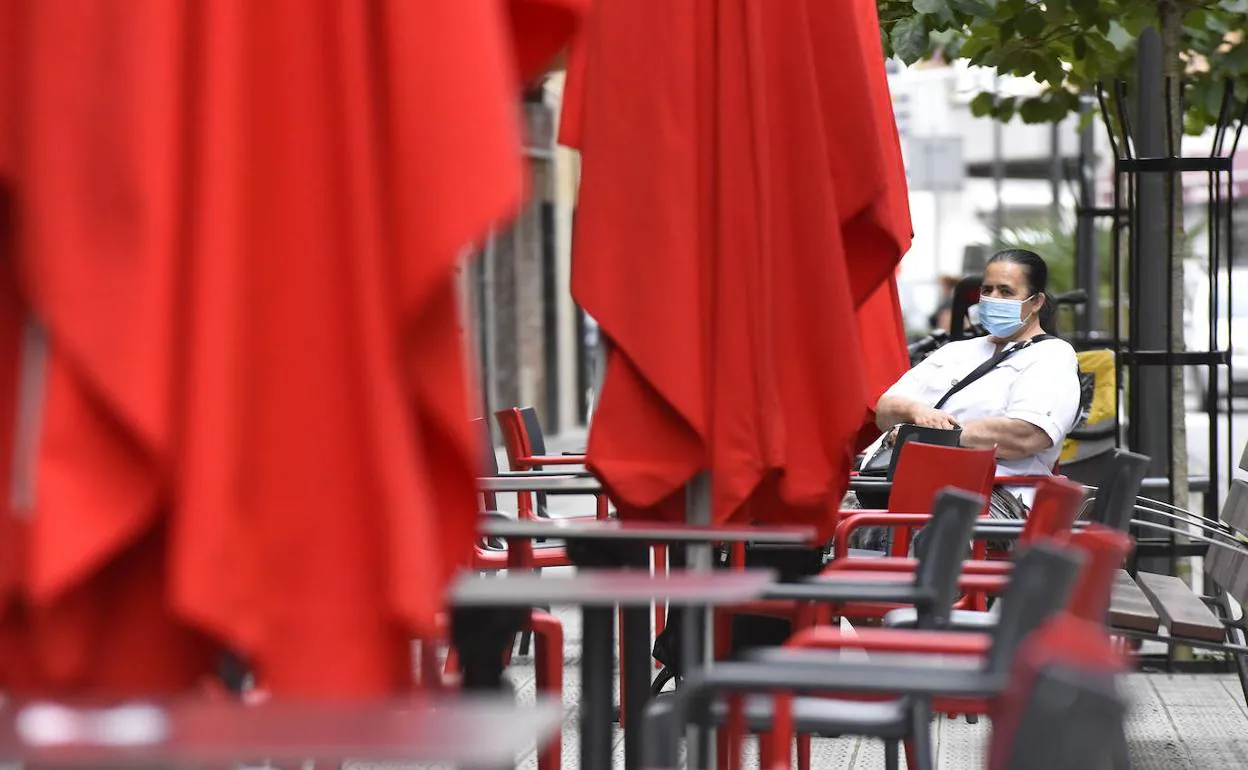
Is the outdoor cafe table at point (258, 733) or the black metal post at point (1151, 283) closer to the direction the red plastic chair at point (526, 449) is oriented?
the black metal post

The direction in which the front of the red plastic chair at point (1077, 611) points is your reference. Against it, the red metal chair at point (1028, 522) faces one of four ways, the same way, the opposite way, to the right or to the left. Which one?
the same way

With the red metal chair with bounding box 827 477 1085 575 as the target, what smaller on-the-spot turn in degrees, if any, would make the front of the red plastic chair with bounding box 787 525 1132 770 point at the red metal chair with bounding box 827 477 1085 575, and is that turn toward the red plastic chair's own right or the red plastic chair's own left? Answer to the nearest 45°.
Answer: approximately 90° to the red plastic chair's own right

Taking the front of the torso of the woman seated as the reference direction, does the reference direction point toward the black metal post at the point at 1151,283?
no

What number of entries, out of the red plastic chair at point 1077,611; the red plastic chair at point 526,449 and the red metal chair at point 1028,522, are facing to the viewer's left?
2

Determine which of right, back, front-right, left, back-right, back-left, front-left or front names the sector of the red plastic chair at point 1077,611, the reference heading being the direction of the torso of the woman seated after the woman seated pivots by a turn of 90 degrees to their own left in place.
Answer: front-right

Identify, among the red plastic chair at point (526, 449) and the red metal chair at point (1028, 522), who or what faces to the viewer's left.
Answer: the red metal chair at point (1028, 522)

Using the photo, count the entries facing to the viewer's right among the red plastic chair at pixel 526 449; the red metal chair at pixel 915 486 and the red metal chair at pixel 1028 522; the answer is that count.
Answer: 1

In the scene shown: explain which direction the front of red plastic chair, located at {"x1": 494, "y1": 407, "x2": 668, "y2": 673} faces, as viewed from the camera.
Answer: facing to the right of the viewer

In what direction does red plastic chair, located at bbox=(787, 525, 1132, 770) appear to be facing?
to the viewer's left

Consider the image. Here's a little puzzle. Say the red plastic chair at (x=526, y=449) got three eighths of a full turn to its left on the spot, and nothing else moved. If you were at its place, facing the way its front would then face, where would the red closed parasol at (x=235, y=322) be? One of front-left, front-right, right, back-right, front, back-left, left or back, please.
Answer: back-left
